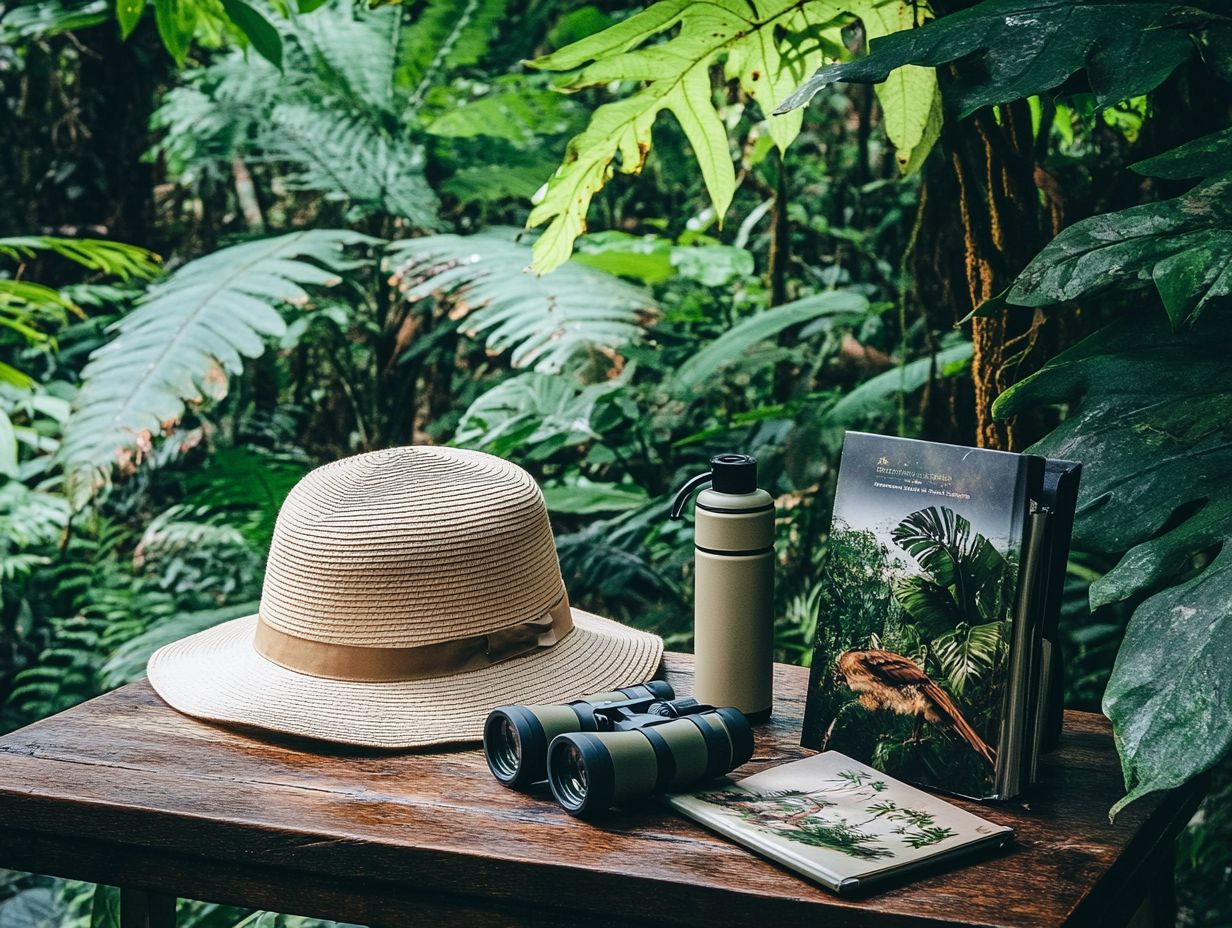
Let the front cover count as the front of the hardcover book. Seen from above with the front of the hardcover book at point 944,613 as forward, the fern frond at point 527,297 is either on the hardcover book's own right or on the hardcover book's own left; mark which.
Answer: on the hardcover book's own right

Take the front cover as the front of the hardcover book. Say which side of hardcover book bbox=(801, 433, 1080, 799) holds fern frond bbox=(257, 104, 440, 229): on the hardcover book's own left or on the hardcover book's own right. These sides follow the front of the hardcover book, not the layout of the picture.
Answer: on the hardcover book's own right

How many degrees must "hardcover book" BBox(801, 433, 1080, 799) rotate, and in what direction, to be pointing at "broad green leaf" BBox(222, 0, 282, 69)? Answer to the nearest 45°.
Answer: approximately 90° to its right

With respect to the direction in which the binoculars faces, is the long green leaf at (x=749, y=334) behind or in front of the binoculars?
behind

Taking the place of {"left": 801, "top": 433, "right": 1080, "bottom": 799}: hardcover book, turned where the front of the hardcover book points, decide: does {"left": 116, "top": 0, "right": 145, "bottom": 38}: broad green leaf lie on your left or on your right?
on your right

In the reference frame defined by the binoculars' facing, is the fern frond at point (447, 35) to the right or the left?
on its right

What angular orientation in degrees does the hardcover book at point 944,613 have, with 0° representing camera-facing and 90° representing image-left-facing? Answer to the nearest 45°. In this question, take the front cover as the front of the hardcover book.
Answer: approximately 45°
